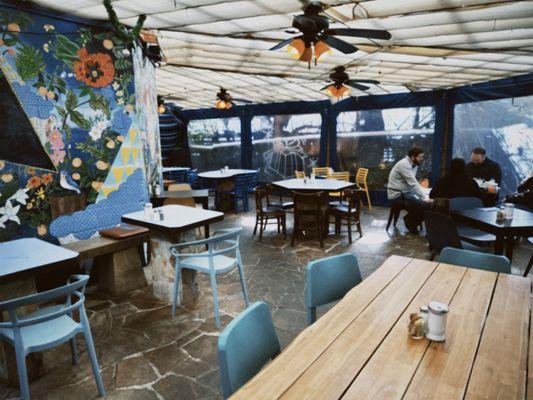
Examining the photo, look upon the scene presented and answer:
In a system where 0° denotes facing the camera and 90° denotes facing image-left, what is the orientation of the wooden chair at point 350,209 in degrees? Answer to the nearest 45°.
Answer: approximately 135°

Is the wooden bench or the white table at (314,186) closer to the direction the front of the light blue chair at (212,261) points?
the wooden bench

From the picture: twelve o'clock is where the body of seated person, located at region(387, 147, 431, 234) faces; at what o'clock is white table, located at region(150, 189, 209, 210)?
The white table is roughly at 5 o'clock from the seated person.

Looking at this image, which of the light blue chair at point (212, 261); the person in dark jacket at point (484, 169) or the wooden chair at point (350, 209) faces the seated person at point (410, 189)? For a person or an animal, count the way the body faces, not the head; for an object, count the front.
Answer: the person in dark jacket

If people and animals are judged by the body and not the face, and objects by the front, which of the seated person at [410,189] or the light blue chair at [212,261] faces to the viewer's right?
the seated person

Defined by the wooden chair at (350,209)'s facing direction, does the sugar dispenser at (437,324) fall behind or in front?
behind

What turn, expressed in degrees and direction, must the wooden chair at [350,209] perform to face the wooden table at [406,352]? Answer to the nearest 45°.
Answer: approximately 135° to its left

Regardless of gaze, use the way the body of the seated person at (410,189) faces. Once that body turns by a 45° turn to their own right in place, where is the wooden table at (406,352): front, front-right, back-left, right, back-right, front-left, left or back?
front-right

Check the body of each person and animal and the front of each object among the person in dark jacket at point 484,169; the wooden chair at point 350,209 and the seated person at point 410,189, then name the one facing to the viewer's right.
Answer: the seated person

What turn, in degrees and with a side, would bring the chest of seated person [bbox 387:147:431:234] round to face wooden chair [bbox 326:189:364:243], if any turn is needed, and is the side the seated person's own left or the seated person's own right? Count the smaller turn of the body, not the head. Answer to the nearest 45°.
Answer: approximately 135° to the seated person's own right

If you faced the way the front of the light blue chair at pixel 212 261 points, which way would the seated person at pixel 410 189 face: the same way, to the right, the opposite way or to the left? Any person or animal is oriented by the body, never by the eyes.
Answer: the opposite way

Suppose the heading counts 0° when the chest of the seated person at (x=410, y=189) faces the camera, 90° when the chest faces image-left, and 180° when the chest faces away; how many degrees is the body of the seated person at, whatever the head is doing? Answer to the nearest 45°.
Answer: approximately 270°
